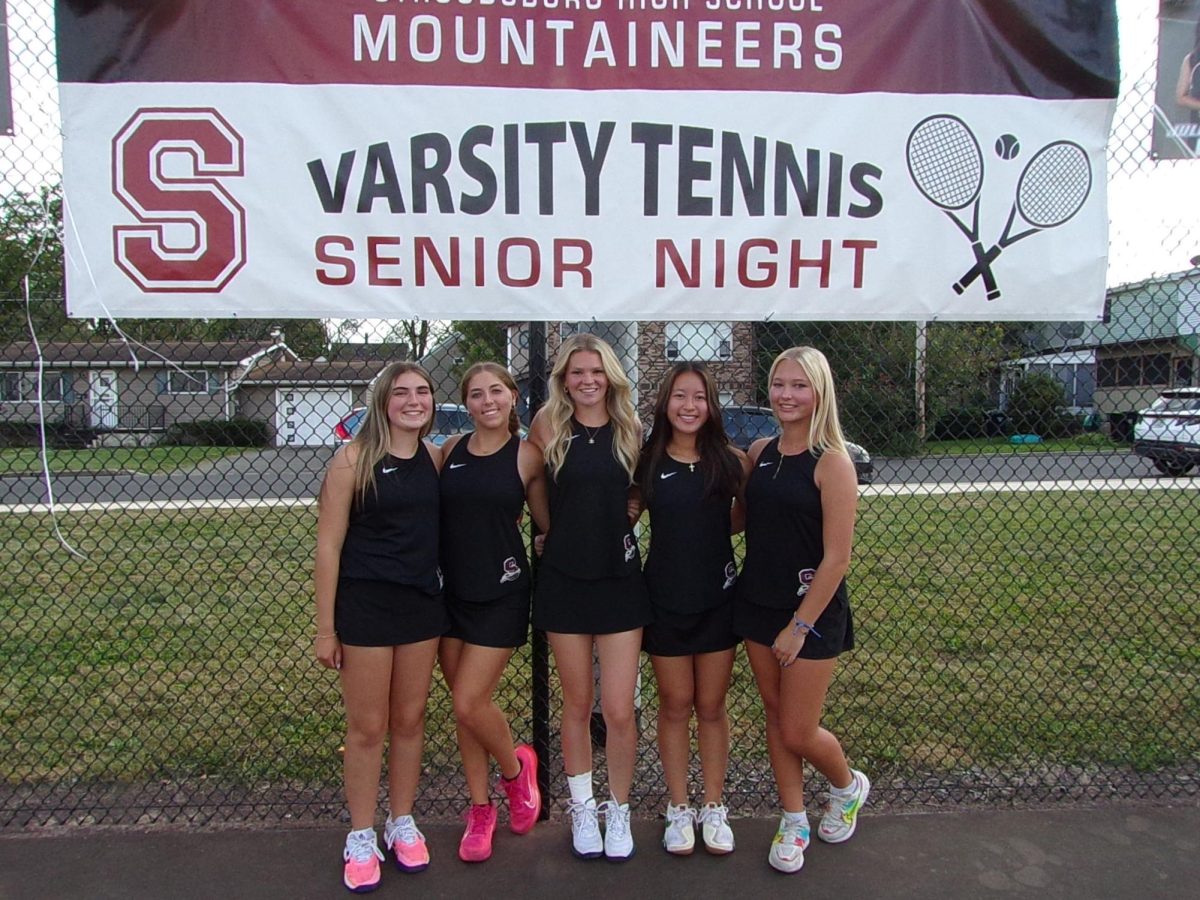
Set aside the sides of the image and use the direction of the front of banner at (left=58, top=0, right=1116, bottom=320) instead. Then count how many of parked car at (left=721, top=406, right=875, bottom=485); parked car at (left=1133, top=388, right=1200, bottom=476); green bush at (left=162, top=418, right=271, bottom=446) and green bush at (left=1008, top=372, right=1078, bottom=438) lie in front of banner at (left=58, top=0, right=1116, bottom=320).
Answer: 0

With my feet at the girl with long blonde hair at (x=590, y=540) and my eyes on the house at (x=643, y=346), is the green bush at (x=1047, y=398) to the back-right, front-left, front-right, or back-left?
front-right

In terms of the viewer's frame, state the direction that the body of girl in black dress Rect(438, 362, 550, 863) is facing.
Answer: toward the camera

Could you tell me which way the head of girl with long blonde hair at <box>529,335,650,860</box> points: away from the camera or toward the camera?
toward the camera

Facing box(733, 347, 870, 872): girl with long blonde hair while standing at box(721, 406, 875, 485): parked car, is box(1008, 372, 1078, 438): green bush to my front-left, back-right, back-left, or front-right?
back-left

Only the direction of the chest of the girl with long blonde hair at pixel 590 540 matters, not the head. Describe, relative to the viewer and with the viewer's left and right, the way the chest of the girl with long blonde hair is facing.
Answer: facing the viewer

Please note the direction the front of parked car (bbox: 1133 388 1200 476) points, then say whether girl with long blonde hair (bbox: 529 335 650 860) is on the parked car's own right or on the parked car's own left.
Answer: on the parked car's own right

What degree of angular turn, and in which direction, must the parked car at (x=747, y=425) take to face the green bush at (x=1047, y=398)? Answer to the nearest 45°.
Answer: approximately 45° to its left

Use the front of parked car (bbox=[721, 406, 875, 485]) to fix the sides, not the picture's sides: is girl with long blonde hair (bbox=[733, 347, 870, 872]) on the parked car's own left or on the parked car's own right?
on the parked car's own right

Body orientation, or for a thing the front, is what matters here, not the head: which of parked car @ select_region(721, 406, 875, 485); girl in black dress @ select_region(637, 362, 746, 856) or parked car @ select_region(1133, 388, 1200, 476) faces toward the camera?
the girl in black dress

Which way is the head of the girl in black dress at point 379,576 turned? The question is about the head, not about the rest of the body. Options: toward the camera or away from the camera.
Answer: toward the camera

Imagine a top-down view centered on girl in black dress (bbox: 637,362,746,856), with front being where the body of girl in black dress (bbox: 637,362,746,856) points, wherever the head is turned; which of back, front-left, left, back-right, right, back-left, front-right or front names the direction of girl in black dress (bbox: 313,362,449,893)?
right
